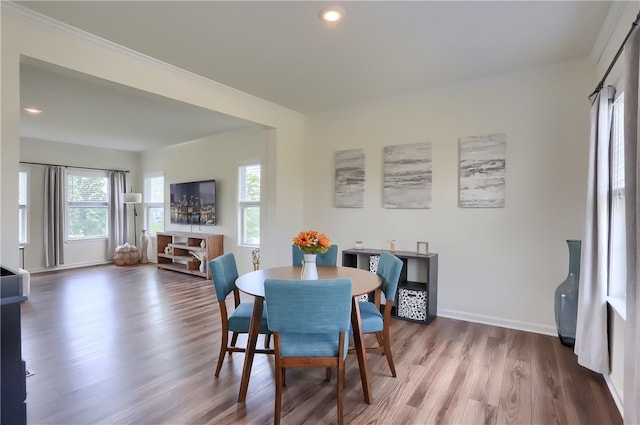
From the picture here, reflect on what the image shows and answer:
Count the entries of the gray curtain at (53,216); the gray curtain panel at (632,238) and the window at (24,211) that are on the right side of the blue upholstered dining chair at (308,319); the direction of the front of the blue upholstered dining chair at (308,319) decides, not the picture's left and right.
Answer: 1

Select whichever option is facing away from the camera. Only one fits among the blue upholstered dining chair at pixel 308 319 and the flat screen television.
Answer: the blue upholstered dining chair

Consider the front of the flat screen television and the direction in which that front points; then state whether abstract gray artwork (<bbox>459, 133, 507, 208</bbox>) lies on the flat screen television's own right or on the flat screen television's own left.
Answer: on the flat screen television's own left

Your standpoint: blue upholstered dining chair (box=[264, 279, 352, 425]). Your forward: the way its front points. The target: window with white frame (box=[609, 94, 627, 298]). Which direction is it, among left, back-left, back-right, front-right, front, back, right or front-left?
right

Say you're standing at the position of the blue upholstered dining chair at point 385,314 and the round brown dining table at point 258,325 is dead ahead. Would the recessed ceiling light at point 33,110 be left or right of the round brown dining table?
right

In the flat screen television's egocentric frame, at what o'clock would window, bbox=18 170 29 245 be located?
The window is roughly at 2 o'clock from the flat screen television.

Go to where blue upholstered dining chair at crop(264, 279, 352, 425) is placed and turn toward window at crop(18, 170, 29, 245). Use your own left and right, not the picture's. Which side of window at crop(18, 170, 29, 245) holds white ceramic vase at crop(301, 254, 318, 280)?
right

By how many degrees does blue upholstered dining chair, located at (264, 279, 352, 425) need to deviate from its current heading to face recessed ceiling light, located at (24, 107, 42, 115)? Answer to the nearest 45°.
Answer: approximately 45° to its left

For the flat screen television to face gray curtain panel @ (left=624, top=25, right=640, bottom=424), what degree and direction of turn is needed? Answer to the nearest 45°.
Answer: approximately 45° to its left

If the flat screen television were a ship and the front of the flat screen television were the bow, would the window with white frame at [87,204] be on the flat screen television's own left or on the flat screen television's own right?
on the flat screen television's own right

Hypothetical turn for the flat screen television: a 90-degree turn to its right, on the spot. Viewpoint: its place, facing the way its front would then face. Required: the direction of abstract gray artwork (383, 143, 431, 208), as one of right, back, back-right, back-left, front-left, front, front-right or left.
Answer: back

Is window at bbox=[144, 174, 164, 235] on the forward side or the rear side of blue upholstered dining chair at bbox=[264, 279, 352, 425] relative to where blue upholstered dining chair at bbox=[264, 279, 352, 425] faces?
on the forward side

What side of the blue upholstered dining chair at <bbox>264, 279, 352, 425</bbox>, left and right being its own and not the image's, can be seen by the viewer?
back

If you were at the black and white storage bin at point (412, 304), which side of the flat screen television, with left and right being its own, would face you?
left

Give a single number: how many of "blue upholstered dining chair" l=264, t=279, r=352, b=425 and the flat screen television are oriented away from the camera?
1

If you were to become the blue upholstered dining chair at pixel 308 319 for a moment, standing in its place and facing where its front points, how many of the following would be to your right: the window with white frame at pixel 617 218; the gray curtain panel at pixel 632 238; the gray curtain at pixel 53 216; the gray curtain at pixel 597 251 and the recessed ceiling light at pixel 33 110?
3

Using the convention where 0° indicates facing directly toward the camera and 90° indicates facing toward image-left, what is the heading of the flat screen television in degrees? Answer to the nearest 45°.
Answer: approximately 45°

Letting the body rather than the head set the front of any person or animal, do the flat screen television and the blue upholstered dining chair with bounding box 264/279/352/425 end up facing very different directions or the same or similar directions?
very different directions

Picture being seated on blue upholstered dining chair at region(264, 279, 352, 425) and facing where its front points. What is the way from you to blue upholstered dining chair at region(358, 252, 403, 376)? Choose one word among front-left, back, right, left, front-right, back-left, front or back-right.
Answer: front-right
